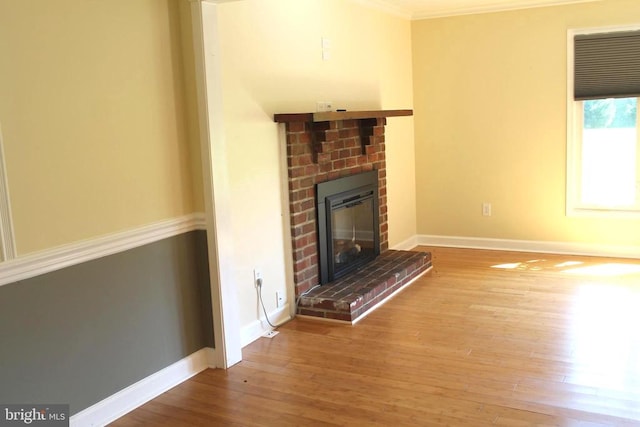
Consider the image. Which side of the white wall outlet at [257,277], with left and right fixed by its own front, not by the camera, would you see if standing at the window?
left

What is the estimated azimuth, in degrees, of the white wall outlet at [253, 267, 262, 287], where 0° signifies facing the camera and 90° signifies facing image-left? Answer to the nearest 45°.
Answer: approximately 315°

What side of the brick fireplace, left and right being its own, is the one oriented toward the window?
left

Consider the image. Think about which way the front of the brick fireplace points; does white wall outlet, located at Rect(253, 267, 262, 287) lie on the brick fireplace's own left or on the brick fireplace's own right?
on the brick fireplace's own right

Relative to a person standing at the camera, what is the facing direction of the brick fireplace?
facing the viewer and to the right of the viewer

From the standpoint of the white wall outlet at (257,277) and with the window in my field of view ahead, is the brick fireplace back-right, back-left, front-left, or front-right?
front-left

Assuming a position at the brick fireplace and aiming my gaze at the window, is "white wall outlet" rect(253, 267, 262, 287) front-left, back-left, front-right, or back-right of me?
back-right

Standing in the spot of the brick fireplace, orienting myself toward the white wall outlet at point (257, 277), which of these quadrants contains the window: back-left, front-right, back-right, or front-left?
back-left

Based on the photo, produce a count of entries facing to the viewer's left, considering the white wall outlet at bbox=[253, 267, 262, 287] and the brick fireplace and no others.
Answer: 0
